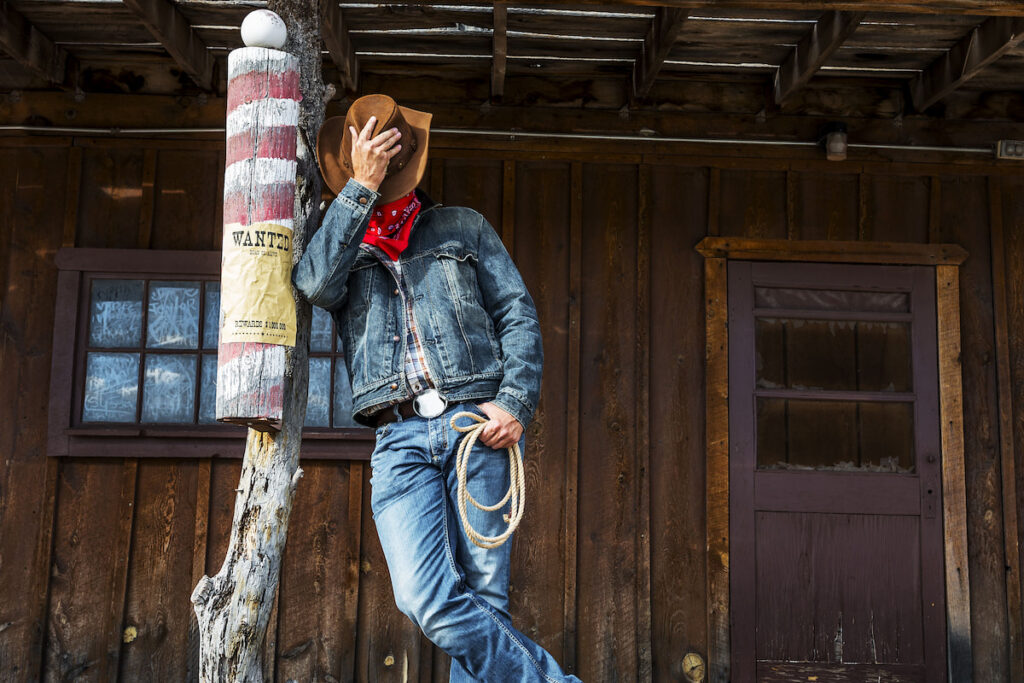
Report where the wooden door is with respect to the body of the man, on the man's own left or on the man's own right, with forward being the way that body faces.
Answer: on the man's own left

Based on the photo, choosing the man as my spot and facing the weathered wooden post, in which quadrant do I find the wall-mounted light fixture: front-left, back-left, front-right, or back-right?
back-right

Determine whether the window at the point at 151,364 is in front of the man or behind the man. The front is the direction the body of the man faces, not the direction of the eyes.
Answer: behind

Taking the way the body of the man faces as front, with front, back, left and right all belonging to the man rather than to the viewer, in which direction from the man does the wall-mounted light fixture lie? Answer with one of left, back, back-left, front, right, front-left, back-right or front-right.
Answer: back-left

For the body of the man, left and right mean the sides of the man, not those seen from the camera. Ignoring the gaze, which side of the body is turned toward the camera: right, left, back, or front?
front
